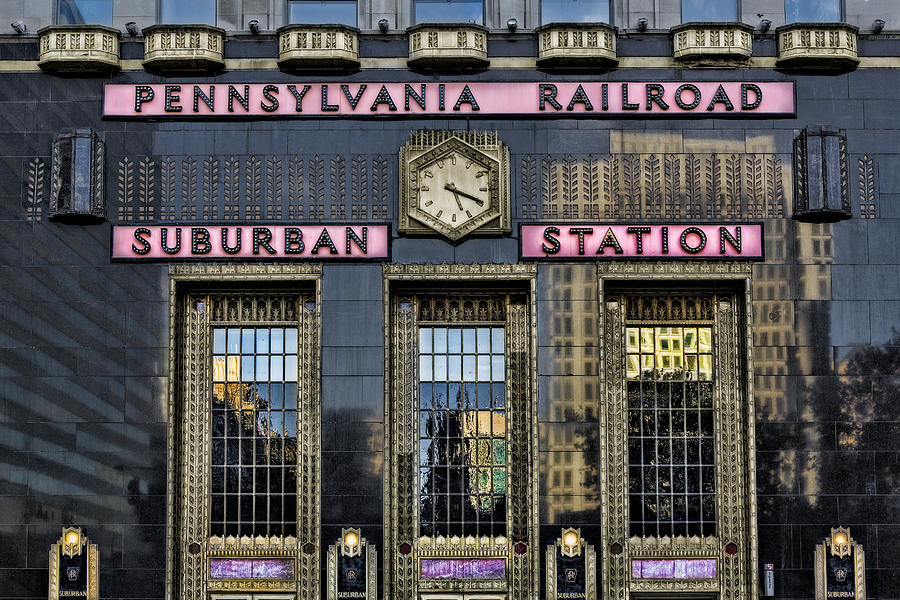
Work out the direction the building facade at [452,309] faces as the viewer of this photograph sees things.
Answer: facing the viewer
